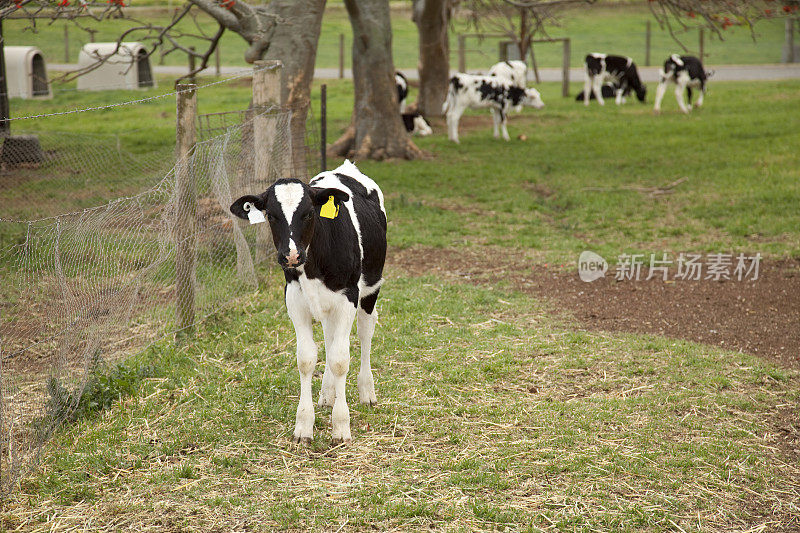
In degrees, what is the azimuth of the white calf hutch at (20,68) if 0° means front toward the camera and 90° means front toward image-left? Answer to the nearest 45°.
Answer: approximately 315°

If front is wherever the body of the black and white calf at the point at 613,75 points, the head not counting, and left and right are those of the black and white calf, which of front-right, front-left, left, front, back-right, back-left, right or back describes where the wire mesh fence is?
right

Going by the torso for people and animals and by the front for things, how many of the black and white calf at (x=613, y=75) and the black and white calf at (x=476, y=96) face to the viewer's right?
2

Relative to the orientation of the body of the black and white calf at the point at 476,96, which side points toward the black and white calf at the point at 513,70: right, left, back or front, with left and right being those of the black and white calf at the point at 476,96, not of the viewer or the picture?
left

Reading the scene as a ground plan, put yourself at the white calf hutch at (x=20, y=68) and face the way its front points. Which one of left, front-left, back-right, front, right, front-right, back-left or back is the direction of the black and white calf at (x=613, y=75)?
front-left

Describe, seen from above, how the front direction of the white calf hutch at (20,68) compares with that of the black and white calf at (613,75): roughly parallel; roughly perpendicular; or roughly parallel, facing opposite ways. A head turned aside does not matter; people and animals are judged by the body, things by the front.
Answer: roughly parallel

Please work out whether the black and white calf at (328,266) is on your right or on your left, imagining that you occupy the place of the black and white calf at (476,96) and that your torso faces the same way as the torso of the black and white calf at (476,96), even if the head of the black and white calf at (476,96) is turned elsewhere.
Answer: on your right

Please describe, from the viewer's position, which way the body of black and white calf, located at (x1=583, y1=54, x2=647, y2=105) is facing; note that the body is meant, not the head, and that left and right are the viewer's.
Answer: facing to the right of the viewer

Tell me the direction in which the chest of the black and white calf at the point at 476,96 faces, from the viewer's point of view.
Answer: to the viewer's right
